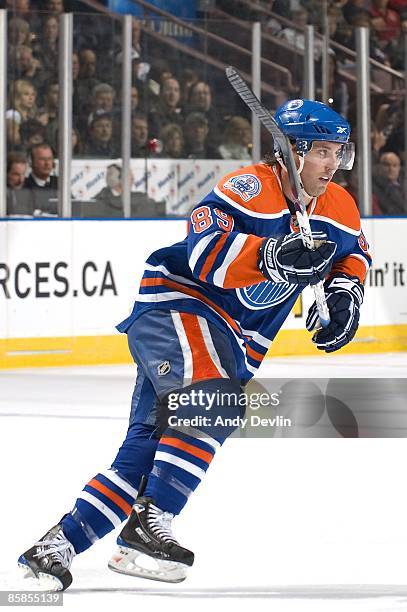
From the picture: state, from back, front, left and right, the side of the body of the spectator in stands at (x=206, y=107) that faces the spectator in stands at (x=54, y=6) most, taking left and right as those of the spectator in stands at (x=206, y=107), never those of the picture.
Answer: back

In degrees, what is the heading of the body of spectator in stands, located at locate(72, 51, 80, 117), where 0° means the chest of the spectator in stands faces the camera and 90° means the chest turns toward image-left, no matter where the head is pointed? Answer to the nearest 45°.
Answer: approximately 0°

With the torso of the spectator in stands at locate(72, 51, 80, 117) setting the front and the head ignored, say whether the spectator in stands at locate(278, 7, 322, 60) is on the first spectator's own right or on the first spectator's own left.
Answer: on the first spectator's own left

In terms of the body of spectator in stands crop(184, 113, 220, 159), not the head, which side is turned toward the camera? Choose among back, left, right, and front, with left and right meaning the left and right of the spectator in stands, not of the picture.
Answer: front

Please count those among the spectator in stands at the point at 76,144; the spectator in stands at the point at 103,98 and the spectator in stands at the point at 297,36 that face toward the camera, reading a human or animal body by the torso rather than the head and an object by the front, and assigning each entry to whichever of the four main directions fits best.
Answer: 3

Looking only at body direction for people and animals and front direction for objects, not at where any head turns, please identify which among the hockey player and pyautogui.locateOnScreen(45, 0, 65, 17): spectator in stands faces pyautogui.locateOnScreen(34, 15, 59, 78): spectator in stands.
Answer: pyautogui.locateOnScreen(45, 0, 65, 17): spectator in stands

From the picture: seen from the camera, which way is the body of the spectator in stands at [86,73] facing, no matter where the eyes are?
toward the camera

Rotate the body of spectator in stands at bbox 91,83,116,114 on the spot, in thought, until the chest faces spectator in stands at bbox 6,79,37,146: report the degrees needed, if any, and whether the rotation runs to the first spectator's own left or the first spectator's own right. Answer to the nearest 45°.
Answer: approximately 45° to the first spectator's own right

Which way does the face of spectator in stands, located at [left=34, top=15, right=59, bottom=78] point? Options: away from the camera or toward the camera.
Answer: toward the camera

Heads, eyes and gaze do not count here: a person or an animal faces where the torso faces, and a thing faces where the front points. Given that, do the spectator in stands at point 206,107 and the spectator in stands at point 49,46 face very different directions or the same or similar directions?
same or similar directions

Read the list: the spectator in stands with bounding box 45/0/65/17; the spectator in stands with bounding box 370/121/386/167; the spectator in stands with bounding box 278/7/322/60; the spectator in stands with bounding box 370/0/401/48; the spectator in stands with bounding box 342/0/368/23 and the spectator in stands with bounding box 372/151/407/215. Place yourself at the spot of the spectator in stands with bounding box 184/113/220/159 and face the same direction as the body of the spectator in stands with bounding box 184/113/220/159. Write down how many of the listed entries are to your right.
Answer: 1

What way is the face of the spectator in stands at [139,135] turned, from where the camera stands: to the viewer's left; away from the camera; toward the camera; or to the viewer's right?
toward the camera

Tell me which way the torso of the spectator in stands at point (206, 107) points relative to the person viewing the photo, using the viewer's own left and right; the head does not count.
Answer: facing the viewer

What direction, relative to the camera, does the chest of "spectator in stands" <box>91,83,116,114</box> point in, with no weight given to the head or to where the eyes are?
toward the camera
